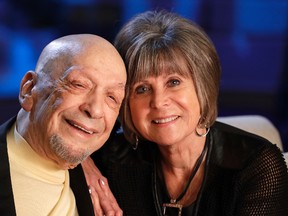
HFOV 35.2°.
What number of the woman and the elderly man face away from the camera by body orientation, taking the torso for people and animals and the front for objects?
0

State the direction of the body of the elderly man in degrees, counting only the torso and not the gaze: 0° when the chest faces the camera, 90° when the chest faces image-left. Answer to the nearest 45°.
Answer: approximately 315°

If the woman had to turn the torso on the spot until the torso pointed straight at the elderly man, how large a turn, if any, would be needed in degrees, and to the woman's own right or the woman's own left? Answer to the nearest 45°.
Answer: approximately 45° to the woman's own right

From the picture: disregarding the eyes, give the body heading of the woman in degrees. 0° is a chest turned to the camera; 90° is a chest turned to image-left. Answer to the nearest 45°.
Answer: approximately 0°

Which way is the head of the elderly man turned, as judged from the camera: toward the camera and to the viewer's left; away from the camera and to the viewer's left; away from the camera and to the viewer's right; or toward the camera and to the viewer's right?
toward the camera and to the viewer's right
